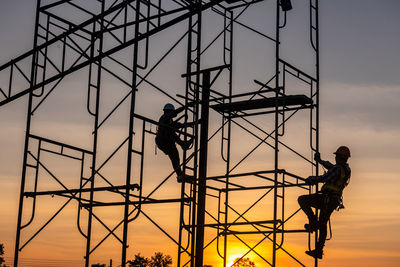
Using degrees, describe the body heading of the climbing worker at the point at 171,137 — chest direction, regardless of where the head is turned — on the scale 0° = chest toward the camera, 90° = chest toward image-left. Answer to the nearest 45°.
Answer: approximately 270°

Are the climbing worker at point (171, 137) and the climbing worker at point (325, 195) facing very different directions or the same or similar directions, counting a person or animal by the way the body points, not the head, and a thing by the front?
very different directions

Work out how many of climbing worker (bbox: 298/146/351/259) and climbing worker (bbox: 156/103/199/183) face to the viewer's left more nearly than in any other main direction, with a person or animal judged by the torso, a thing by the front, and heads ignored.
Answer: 1

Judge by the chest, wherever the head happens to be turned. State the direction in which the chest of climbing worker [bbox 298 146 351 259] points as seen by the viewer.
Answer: to the viewer's left

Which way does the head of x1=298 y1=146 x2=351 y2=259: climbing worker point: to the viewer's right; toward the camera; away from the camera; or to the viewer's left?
to the viewer's left

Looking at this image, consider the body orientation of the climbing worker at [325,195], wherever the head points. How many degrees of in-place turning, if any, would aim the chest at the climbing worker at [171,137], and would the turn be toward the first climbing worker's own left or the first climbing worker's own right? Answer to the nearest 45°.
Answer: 0° — they already face them

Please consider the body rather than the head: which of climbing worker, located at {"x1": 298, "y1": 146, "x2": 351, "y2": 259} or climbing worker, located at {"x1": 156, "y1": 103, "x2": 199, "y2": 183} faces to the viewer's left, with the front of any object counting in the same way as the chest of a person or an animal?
climbing worker, located at {"x1": 298, "y1": 146, "x2": 351, "y2": 259}

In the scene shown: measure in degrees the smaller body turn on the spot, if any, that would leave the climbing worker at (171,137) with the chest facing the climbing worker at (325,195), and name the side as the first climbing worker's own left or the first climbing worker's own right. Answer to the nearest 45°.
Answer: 0° — they already face them
